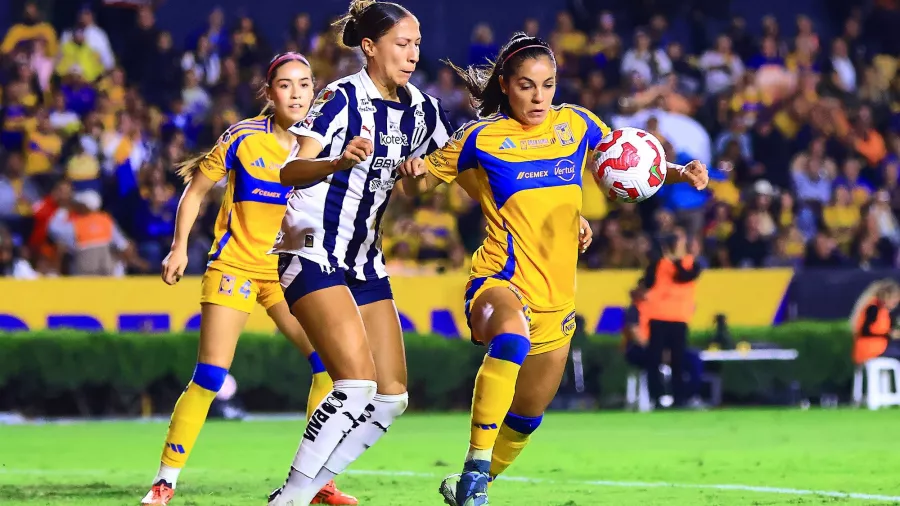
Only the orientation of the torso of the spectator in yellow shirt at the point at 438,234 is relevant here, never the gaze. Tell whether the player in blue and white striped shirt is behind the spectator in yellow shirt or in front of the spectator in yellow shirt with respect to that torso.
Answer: in front

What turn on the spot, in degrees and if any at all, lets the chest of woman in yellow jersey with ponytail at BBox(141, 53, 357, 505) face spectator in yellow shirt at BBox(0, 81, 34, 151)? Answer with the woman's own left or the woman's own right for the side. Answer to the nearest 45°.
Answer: approximately 135° to the woman's own left

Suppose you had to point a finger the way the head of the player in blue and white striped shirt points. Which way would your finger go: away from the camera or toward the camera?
toward the camera

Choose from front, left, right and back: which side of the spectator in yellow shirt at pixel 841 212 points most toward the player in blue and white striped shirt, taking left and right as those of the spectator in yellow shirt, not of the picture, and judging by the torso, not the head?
front

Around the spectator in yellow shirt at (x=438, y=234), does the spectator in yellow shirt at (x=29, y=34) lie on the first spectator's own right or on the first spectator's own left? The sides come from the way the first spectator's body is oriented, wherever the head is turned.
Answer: on the first spectator's own right

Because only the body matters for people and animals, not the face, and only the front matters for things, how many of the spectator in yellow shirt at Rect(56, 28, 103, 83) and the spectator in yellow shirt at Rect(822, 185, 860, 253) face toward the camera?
2

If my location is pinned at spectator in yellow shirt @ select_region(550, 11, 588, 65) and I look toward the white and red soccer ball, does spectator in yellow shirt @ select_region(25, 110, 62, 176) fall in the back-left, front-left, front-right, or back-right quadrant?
front-right

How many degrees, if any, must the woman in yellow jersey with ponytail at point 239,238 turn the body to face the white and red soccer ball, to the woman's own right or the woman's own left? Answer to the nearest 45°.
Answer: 0° — they already face it

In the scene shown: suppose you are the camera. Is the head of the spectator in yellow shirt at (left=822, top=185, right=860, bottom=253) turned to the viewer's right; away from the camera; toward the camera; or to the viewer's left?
toward the camera

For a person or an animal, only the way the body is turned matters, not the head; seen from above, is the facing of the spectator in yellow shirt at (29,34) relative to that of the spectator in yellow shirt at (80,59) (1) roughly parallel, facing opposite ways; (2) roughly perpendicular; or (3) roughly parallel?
roughly parallel

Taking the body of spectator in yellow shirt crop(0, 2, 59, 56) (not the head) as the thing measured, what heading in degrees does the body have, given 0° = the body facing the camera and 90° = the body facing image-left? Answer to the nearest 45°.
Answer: approximately 0°

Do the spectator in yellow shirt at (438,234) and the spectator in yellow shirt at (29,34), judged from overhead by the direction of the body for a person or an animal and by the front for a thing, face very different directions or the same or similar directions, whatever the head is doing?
same or similar directions

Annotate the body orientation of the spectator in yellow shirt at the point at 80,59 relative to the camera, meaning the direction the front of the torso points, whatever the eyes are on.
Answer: toward the camera

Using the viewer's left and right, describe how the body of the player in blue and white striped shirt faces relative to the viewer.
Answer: facing the viewer and to the right of the viewer

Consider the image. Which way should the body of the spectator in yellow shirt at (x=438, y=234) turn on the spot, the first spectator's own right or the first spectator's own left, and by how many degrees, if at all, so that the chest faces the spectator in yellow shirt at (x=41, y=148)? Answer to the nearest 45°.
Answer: approximately 90° to the first spectator's own right
